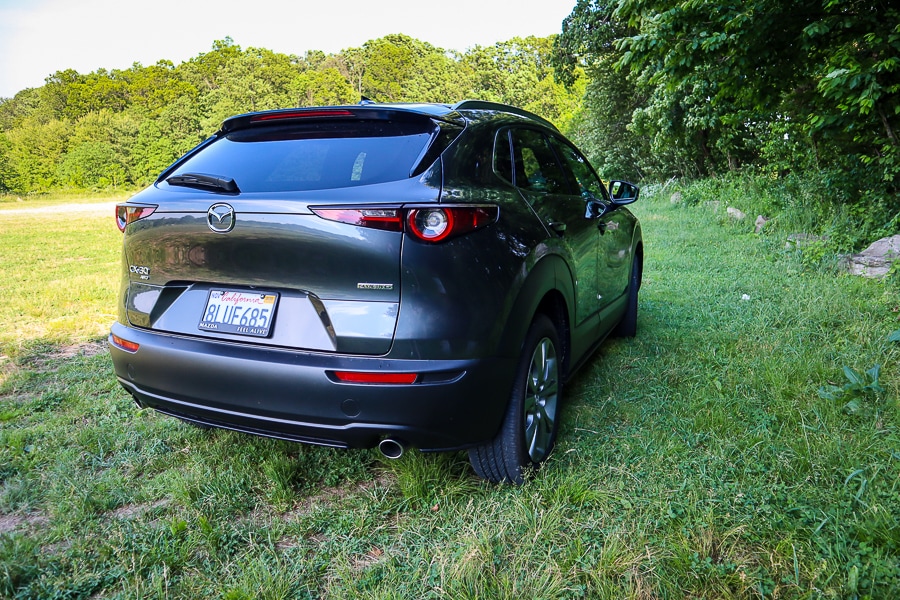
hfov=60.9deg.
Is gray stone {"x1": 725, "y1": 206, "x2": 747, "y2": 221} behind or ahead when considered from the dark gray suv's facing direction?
ahead

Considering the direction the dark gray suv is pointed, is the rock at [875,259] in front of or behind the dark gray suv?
in front

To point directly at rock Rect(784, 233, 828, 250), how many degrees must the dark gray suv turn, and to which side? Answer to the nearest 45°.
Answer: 0° — it already faces it

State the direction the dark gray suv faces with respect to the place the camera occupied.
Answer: facing away from the viewer and to the right of the viewer

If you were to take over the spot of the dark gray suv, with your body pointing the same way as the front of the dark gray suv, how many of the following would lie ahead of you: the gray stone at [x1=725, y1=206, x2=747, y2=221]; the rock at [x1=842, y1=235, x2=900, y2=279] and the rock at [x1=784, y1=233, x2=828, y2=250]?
3
